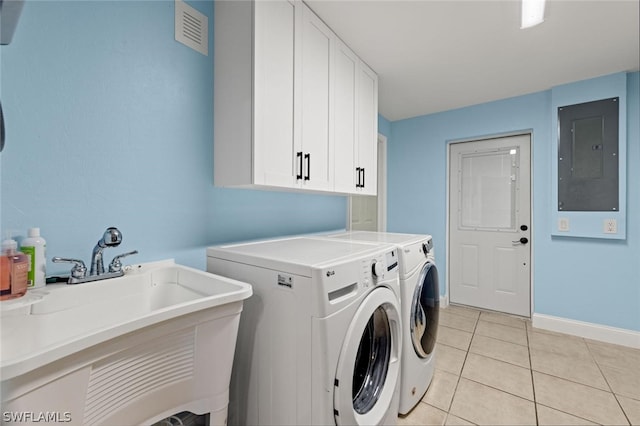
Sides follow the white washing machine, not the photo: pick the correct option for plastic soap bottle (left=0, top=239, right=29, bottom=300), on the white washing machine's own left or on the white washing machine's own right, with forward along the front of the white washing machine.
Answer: on the white washing machine's own right

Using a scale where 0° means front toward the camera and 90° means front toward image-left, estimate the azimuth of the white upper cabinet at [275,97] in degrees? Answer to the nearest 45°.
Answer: approximately 315°

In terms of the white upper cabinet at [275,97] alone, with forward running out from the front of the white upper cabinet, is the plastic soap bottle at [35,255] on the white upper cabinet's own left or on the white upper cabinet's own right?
on the white upper cabinet's own right

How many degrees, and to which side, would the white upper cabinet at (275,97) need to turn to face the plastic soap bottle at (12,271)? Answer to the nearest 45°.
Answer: approximately 90° to its right

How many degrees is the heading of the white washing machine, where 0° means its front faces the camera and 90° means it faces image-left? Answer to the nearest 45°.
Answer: approximately 315°

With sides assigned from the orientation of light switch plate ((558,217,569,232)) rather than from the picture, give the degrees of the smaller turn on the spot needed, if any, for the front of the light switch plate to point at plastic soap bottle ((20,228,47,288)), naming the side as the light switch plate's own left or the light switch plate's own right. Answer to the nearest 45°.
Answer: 0° — it already faces it

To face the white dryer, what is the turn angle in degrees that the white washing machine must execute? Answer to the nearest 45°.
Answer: approximately 90° to its left

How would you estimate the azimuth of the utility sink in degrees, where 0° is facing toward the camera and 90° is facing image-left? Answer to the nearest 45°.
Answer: approximately 315°
